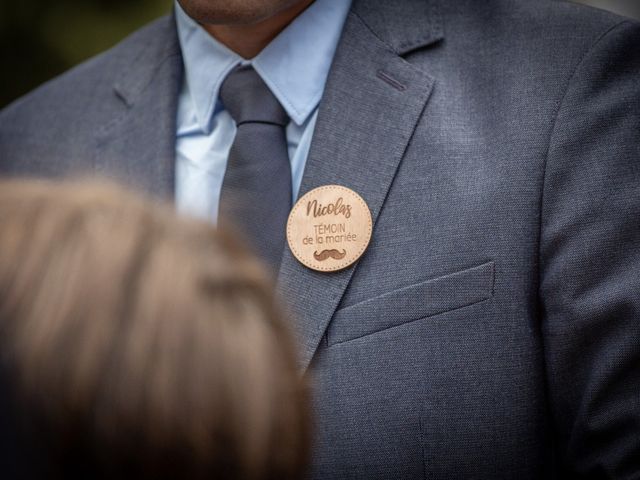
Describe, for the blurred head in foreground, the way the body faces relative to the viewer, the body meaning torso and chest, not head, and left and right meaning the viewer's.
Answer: facing away from the viewer

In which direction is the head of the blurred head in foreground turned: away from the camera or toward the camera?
away from the camera
